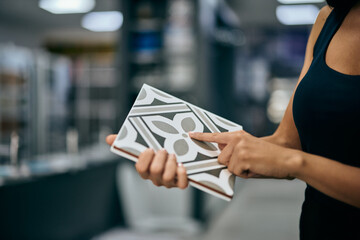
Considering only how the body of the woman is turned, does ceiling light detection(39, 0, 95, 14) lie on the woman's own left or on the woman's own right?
on the woman's own right

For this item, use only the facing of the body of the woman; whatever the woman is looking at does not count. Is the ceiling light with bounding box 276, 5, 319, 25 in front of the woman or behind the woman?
behind

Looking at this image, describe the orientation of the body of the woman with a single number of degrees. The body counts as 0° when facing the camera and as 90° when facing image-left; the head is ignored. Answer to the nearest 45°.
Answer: approximately 45°
